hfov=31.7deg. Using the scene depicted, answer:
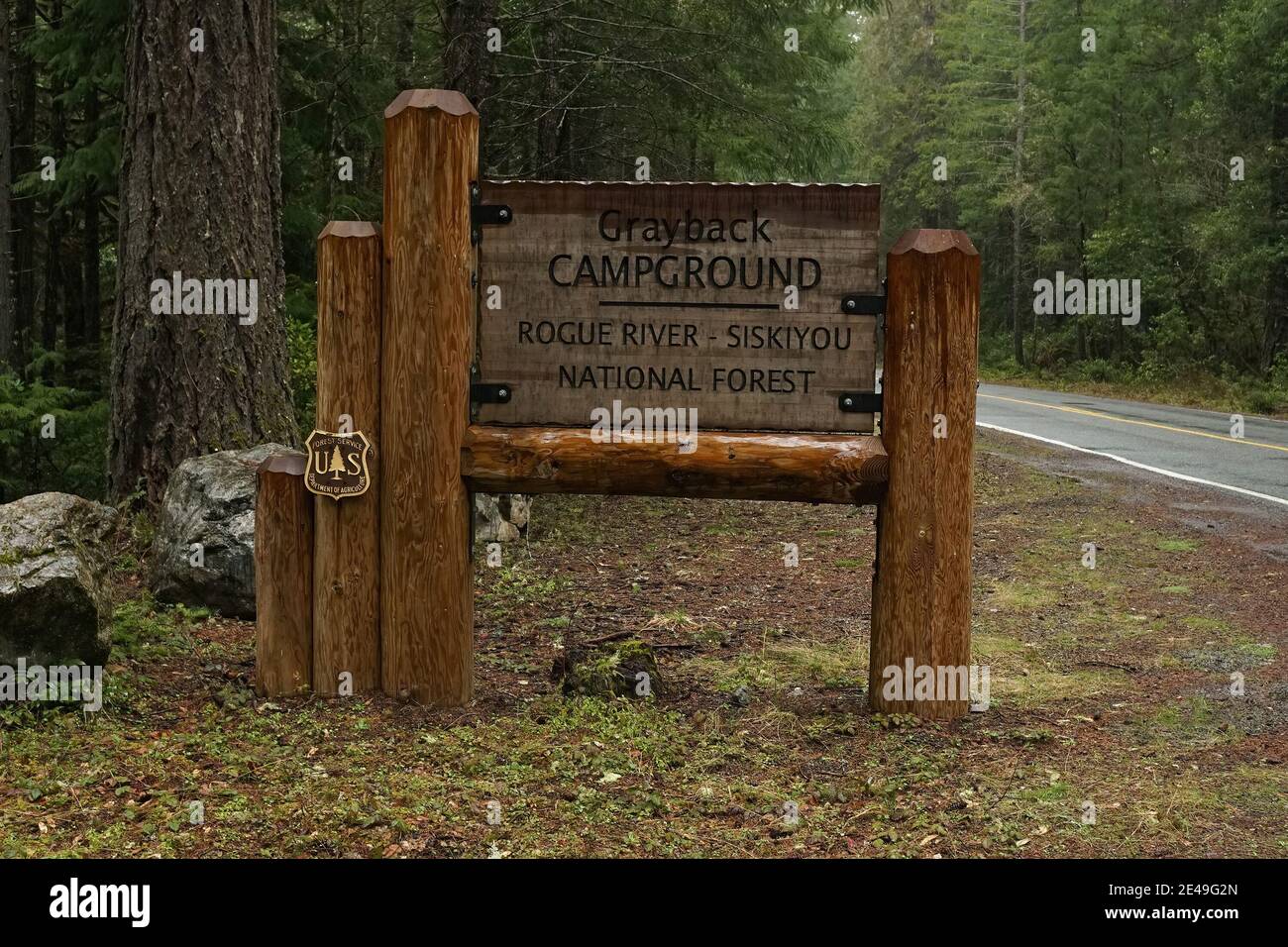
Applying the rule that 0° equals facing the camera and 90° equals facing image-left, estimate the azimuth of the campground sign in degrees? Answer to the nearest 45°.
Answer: approximately 0°

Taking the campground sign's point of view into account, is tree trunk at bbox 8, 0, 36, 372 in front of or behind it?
behind

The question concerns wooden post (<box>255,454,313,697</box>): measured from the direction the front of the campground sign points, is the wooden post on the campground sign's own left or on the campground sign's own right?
on the campground sign's own right

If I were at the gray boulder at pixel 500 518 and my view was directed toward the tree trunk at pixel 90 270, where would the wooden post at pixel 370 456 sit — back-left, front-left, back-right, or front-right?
back-left

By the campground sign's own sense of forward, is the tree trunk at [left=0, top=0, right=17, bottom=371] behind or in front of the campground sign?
behind

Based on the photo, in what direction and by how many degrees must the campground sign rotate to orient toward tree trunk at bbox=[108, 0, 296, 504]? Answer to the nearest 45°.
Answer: approximately 135° to its right

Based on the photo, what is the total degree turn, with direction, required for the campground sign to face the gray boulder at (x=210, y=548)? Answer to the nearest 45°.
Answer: approximately 135° to its right

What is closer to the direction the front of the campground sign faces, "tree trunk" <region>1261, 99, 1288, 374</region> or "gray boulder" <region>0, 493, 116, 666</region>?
the gray boulder

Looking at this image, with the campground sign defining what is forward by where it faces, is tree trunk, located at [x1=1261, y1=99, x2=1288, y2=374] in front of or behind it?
behind

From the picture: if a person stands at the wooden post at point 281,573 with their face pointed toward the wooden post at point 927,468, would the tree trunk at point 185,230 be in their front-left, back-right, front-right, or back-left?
back-left

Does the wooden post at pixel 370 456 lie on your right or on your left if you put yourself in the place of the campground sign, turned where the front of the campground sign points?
on your right
